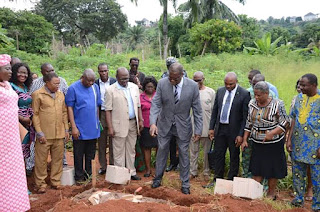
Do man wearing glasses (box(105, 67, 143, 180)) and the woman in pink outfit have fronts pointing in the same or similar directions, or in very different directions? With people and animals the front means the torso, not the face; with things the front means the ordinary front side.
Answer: same or similar directions

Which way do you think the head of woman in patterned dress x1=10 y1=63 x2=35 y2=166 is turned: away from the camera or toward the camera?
toward the camera

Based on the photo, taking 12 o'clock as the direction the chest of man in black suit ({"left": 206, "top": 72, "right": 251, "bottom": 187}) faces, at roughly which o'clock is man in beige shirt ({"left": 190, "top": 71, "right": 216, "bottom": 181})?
The man in beige shirt is roughly at 3 o'clock from the man in black suit.

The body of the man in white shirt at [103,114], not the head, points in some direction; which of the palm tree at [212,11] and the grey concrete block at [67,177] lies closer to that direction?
the grey concrete block

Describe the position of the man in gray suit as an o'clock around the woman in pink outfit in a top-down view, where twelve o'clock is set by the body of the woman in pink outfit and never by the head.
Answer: The man in gray suit is roughly at 10 o'clock from the woman in pink outfit.

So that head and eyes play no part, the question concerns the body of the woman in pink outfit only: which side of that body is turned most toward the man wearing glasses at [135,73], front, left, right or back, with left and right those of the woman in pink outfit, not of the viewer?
left

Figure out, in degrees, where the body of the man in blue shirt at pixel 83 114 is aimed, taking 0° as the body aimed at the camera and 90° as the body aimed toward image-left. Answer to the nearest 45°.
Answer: approximately 315°

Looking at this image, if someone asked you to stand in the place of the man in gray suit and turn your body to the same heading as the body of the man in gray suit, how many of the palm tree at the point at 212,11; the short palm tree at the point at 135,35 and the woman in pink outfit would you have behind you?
2

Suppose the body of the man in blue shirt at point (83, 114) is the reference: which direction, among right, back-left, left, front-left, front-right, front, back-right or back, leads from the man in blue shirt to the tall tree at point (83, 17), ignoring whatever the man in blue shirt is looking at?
back-left

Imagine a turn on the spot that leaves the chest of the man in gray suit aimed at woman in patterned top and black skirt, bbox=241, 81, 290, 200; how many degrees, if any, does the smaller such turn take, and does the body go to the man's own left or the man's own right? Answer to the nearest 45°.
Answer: approximately 90° to the man's own left

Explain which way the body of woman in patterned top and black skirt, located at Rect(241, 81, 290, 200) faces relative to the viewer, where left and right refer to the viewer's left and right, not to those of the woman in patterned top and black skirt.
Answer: facing the viewer and to the left of the viewer

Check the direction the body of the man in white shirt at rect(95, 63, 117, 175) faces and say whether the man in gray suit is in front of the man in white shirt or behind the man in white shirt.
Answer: in front

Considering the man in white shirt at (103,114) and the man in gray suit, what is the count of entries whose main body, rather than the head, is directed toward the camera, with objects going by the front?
2

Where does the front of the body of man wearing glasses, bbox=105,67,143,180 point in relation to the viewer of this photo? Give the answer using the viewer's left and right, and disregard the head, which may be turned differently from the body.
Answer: facing the viewer and to the right of the viewer

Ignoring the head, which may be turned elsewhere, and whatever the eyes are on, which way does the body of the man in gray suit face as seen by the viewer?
toward the camera

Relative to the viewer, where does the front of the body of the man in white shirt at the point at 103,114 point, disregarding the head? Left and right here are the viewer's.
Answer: facing the viewer
